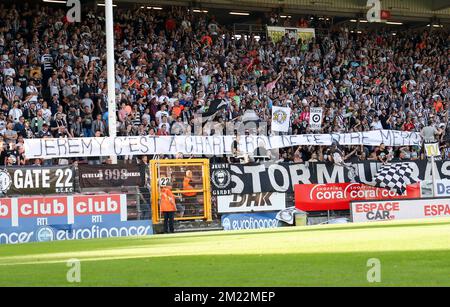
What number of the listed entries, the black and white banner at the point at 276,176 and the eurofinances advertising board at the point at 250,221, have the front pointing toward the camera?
2

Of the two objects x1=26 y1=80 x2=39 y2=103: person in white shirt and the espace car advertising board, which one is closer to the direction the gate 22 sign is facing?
the espace car advertising board

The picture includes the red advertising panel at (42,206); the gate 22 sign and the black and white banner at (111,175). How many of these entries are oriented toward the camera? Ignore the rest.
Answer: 3

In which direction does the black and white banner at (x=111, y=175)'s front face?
toward the camera

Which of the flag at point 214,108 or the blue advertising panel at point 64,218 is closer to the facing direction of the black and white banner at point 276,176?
the blue advertising panel

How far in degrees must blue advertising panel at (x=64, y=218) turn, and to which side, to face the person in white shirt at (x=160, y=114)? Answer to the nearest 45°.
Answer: approximately 135° to its left

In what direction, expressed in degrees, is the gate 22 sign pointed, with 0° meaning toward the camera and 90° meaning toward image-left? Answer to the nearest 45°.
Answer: approximately 0°

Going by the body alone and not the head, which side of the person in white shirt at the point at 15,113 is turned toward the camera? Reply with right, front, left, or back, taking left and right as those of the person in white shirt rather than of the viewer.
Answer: front

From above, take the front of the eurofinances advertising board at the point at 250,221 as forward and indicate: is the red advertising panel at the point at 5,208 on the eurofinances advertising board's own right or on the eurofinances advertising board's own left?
on the eurofinances advertising board's own right
